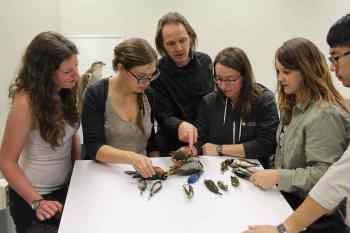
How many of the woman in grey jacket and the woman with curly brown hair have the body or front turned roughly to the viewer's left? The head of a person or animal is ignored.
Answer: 1

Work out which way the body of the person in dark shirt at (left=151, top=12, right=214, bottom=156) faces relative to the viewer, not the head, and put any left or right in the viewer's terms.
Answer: facing the viewer

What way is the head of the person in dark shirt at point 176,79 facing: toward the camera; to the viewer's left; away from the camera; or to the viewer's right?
toward the camera

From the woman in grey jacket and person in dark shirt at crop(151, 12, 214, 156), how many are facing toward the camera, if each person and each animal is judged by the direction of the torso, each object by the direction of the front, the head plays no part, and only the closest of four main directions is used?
1

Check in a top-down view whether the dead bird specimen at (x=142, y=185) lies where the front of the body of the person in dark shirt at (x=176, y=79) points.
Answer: yes

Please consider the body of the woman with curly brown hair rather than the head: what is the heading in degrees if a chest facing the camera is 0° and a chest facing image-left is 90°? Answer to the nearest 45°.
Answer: approximately 315°

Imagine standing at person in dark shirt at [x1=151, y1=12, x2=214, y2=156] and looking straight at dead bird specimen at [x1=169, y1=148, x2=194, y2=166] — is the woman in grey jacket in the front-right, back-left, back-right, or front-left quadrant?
front-left

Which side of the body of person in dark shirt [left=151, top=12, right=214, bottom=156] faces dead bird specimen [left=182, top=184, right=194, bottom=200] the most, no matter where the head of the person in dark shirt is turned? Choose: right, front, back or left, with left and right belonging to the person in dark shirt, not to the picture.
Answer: front

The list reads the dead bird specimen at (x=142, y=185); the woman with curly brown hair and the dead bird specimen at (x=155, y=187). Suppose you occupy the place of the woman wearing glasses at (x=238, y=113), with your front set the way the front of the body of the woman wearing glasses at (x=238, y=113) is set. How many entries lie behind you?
0

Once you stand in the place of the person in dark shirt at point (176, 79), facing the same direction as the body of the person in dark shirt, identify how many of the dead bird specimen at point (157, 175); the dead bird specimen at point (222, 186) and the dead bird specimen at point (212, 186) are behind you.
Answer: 0

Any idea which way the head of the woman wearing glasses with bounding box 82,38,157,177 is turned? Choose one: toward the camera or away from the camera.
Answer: toward the camera

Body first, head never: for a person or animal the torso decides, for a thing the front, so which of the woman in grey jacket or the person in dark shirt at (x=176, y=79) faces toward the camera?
the person in dark shirt

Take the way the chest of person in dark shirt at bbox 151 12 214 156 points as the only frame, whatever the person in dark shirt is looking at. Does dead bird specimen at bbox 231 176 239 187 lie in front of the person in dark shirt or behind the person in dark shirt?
in front
